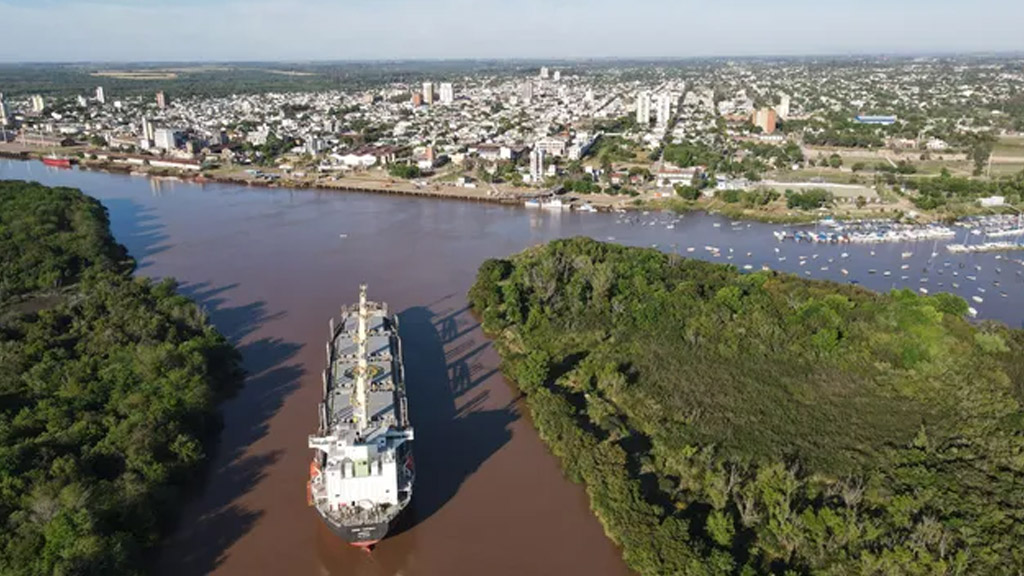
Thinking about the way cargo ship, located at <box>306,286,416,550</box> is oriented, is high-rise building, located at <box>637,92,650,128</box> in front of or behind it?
in front

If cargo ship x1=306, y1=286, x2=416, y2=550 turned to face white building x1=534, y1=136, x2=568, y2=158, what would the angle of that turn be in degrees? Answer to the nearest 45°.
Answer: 0° — it already faces it

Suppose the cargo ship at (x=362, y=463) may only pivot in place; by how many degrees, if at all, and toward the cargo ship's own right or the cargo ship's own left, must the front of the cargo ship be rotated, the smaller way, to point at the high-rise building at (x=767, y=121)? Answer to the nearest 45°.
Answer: approximately 45° to the cargo ship's own right

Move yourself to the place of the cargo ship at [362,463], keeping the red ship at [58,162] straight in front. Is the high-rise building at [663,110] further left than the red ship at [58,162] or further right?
right

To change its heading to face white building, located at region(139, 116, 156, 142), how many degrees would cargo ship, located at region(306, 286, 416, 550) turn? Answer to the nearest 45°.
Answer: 0° — it already faces it

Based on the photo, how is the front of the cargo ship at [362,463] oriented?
away from the camera

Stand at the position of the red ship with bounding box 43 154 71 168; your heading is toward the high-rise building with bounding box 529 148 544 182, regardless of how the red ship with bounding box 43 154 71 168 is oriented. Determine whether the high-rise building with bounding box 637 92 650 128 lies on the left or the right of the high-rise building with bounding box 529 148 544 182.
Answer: left

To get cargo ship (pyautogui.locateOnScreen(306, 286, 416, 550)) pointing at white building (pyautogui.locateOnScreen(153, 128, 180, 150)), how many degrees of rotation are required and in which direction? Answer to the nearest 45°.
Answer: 0° — it already faces it

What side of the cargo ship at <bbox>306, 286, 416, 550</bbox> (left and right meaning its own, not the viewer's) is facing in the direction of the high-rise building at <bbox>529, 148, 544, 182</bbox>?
front

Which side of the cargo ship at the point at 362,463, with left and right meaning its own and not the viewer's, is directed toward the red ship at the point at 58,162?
front

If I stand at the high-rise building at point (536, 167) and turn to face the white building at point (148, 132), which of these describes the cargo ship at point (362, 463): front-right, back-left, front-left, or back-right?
back-left
